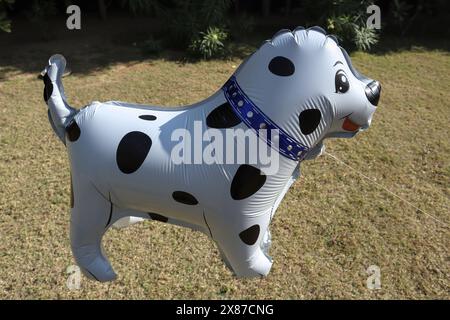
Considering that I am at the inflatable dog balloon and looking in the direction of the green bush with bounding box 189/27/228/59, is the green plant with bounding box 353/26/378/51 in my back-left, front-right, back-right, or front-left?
front-right

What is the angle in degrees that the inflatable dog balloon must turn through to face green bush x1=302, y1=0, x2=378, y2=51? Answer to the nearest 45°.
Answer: approximately 90° to its left

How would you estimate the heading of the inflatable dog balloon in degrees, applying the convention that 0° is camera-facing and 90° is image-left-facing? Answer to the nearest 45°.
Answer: approximately 270°

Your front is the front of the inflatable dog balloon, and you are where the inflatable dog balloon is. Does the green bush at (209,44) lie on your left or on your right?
on your left

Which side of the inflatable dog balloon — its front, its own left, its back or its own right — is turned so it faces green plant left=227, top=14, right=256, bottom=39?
left

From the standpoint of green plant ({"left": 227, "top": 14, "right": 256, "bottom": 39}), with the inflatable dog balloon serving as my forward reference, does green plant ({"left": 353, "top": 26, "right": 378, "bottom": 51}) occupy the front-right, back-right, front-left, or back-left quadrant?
front-left

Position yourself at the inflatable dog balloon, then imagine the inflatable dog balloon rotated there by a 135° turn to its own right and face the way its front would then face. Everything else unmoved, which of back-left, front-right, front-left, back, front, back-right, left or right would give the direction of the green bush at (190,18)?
back-right

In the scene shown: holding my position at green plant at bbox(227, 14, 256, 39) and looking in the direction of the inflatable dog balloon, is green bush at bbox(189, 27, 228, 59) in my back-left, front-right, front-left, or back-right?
front-right
